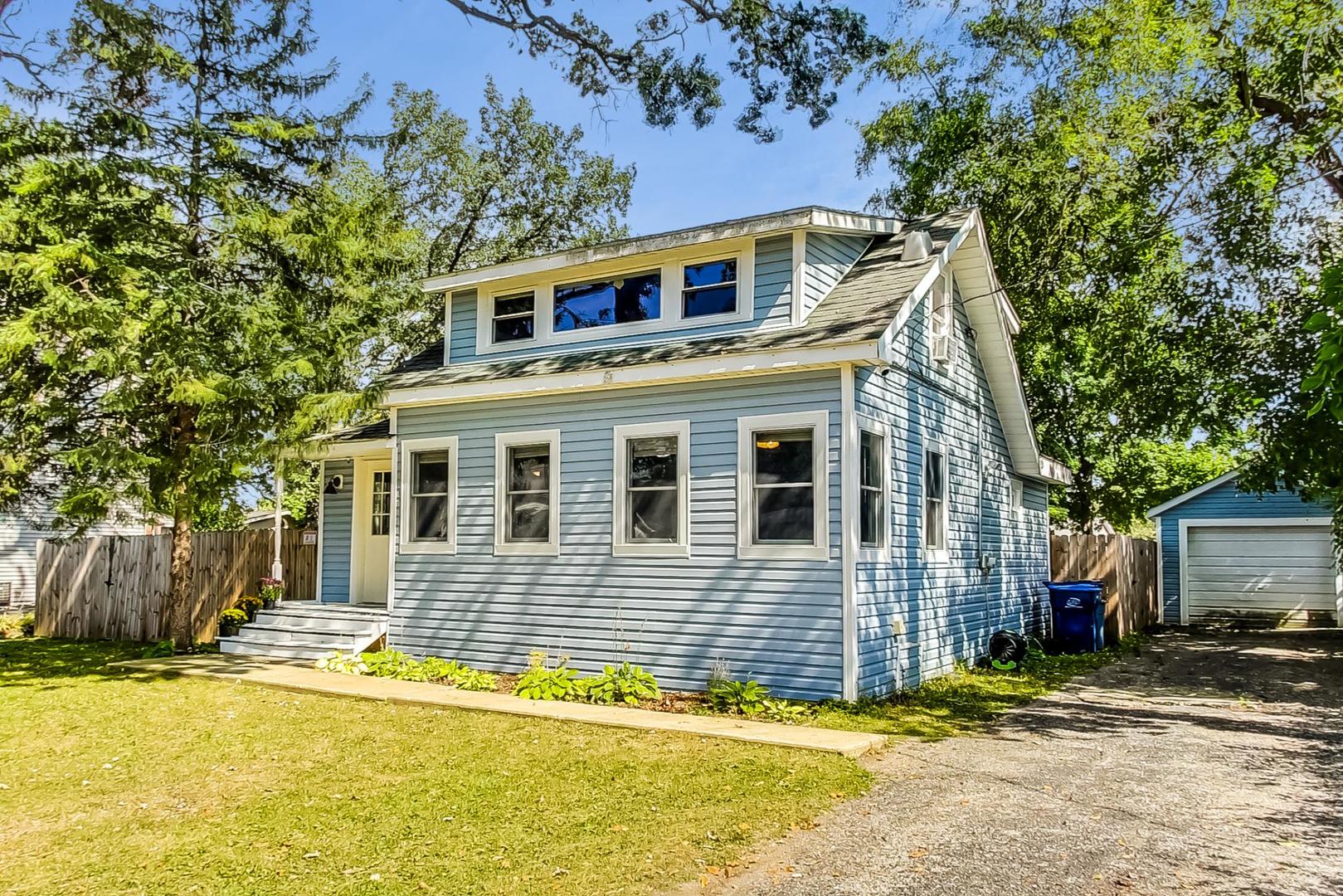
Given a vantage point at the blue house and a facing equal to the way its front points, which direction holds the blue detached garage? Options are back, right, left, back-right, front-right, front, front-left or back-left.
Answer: back

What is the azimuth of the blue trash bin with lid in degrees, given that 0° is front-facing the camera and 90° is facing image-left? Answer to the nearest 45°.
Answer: approximately 0°

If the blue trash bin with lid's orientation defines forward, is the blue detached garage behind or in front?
behind

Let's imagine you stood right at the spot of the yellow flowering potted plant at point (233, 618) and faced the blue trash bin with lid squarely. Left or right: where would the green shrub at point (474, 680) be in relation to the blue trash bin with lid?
right

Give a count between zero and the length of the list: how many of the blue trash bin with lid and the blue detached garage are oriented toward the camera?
2

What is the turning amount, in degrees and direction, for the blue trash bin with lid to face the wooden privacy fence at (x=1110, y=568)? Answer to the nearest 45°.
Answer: approximately 180°
